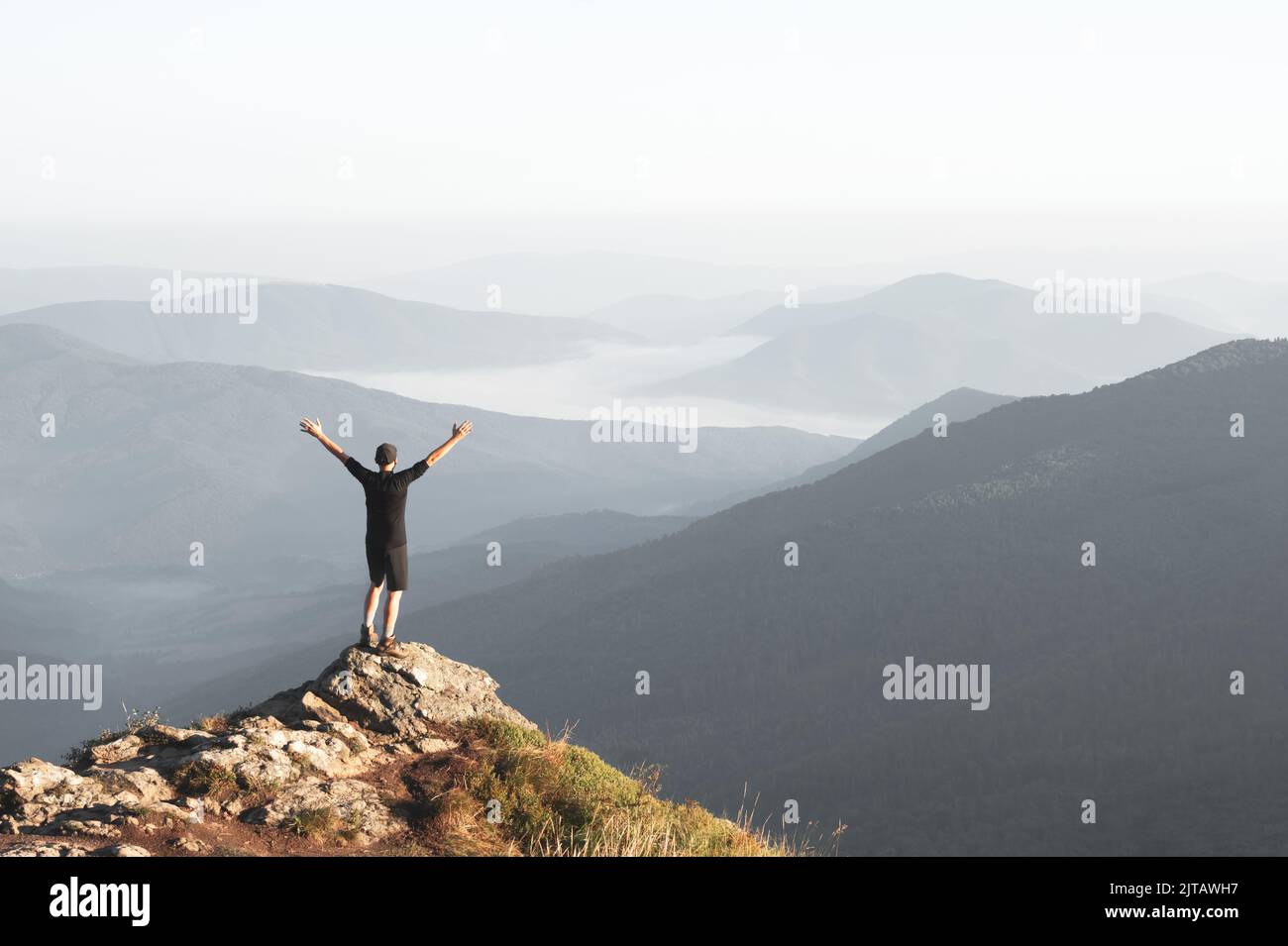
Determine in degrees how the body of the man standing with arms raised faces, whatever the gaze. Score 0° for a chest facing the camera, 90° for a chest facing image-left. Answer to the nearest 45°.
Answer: approximately 180°

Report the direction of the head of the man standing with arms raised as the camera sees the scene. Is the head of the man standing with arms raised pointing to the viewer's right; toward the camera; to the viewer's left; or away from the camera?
away from the camera
